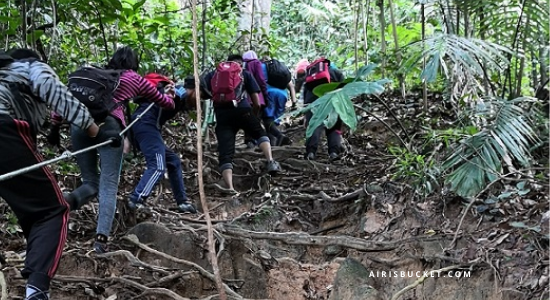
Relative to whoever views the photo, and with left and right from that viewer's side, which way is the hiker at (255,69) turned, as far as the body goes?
facing away from the viewer

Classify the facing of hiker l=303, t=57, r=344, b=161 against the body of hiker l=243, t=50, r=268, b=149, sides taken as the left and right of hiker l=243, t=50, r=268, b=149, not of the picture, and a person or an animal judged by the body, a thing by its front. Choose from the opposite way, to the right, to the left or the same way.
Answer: the same way

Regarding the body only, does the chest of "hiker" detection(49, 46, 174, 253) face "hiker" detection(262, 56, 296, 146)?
yes

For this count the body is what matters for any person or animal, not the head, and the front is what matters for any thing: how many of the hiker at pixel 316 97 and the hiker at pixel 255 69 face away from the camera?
2

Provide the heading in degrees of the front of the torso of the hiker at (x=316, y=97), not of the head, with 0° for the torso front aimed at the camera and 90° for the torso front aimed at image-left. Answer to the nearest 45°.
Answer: approximately 180°

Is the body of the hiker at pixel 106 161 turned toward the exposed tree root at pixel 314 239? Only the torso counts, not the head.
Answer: no

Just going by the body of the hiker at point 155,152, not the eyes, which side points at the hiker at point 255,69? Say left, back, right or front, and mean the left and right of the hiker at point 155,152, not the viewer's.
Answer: front

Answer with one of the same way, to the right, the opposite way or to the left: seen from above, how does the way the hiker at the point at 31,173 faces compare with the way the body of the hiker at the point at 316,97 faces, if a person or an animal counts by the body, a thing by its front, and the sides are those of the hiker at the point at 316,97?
the same way

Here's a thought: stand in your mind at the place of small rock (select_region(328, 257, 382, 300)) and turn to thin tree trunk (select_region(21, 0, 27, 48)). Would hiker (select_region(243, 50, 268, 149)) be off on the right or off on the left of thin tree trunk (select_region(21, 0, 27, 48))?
right

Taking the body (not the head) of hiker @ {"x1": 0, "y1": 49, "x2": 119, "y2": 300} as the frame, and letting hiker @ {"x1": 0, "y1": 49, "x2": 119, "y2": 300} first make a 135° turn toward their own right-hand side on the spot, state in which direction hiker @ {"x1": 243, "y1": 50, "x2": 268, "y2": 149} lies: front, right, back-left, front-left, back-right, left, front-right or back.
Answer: back-left

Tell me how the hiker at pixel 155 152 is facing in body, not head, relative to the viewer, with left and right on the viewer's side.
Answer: facing away from the viewer and to the right of the viewer

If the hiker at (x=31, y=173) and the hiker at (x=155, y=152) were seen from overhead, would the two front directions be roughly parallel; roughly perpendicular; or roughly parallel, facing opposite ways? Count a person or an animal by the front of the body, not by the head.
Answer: roughly parallel

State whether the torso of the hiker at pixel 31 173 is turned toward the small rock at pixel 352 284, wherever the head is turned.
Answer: no

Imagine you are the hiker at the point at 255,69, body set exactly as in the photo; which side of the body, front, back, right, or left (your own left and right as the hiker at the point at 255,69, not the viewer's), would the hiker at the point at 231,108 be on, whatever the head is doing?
back

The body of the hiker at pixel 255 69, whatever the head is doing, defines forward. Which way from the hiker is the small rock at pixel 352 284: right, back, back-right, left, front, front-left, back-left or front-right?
back

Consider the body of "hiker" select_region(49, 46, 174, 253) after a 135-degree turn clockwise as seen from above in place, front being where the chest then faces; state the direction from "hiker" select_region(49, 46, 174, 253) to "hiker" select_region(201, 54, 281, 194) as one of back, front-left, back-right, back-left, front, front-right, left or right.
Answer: back-left

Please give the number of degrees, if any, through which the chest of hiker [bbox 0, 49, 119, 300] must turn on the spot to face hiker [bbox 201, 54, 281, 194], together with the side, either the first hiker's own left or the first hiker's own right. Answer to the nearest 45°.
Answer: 0° — they already face them
